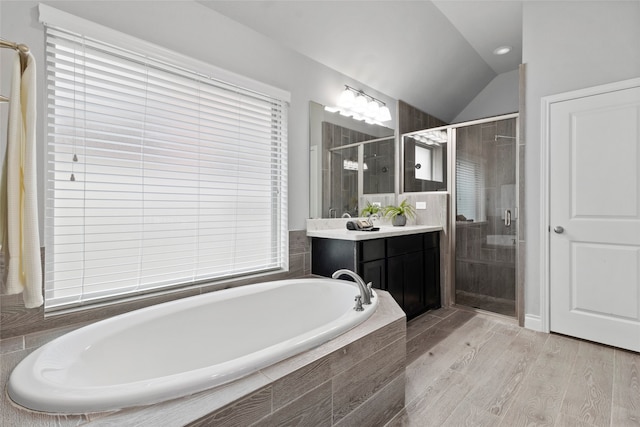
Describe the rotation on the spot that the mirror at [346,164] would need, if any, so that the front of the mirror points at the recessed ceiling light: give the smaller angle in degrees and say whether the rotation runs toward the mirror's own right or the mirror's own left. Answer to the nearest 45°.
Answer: approximately 45° to the mirror's own left

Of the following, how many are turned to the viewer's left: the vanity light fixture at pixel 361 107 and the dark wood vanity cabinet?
0

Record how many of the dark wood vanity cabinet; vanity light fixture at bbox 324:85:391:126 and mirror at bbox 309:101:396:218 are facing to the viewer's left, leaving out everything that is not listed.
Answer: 0

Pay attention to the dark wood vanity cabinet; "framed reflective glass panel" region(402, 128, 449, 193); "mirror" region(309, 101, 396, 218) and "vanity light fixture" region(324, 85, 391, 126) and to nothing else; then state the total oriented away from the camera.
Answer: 0

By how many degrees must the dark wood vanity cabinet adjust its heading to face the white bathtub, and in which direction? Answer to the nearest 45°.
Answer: approximately 90° to its right

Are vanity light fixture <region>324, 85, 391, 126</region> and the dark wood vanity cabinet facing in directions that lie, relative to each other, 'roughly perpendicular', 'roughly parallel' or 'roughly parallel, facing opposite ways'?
roughly parallel

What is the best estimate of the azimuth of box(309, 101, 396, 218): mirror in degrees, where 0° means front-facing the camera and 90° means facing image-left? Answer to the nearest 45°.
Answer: approximately 315°

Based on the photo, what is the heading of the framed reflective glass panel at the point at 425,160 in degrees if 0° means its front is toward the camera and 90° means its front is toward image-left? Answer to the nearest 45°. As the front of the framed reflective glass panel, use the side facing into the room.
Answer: approximately 45°

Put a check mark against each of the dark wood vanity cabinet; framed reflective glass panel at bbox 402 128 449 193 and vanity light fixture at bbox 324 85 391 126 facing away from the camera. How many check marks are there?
0

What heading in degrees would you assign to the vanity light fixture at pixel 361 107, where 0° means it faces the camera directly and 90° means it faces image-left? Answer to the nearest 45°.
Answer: approximately 315°

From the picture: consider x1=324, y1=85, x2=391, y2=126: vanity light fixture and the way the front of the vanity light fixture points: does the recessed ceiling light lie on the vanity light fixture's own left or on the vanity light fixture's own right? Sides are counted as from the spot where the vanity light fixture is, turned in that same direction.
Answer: on the vanity light fixture's own left

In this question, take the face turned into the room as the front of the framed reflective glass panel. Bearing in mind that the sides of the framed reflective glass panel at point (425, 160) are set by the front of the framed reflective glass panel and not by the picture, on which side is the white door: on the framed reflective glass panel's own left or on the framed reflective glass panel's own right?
on the framed reflective glass panel's own left

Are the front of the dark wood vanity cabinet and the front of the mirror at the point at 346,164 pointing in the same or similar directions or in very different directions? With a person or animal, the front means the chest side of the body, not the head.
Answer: same or similar directions

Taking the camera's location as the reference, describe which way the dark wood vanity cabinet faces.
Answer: facing the viewer and to the right of the viewer

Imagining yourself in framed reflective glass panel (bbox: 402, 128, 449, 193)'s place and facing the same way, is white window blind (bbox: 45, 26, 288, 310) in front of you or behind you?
in front
